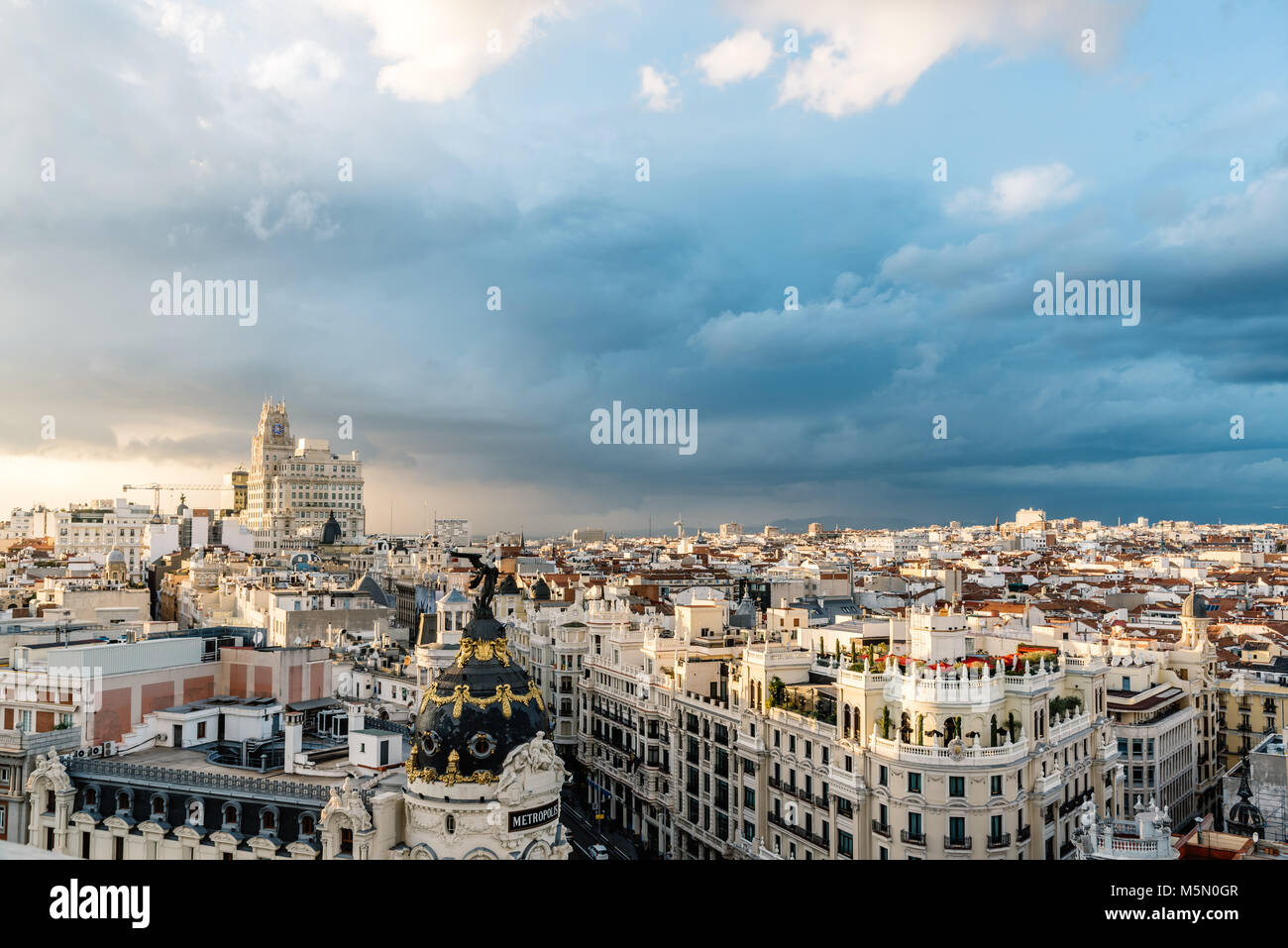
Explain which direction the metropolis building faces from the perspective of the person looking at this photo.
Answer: facing the viewer and to the right of the viewer
